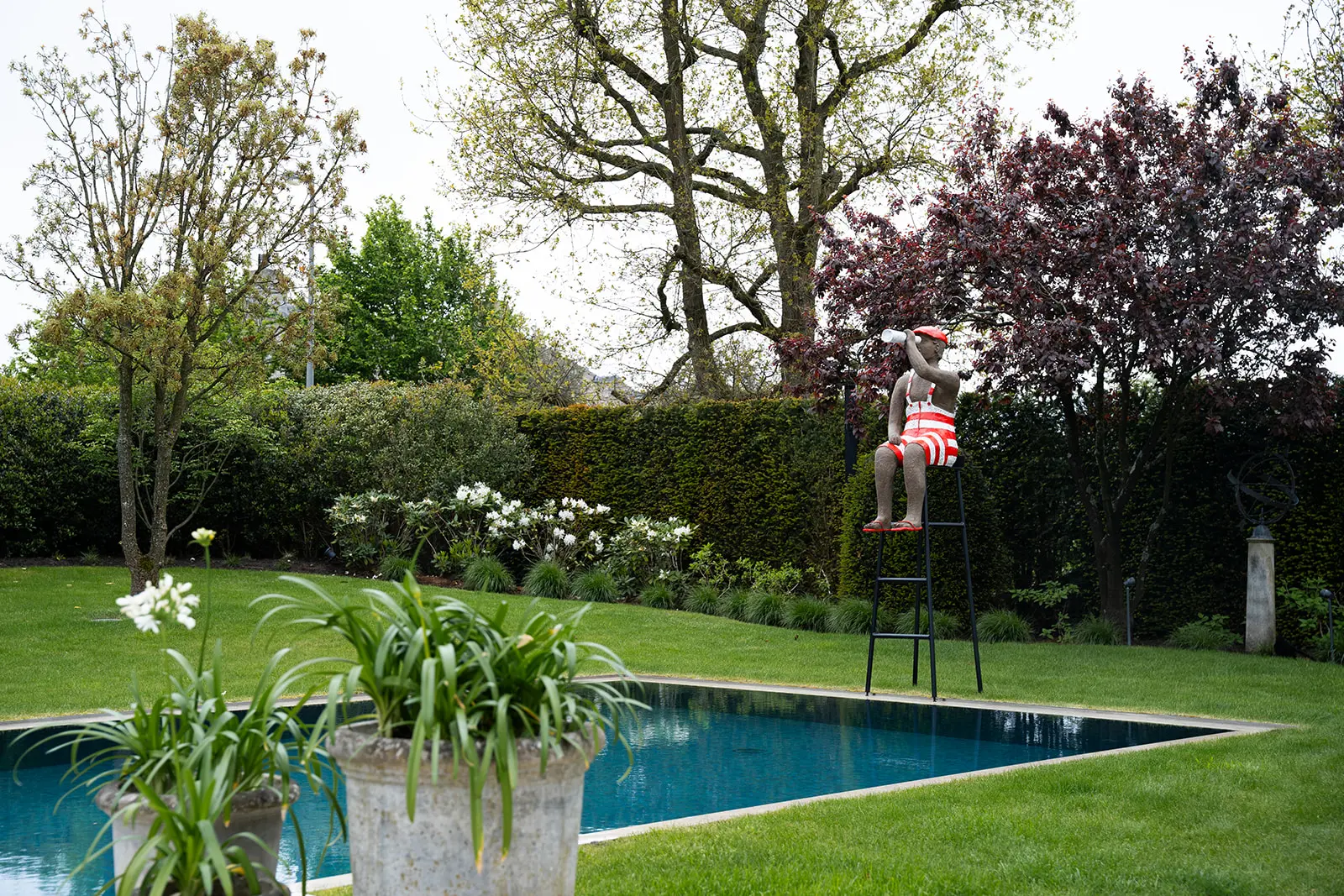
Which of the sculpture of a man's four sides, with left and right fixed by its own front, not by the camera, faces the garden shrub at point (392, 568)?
right

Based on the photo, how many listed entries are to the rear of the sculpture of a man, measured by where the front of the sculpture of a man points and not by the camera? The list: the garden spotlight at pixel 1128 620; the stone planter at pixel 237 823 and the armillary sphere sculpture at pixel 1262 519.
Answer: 2

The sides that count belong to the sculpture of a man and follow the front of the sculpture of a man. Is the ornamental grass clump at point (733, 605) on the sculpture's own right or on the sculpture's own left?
on the sculpture's own right

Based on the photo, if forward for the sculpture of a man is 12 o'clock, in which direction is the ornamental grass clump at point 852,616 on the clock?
The ornamental grass clump is roughly at 4 o'clock from the sculpture of a man.

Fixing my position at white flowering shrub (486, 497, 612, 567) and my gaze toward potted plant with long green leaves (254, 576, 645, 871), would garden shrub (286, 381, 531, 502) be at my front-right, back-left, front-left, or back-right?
back-right

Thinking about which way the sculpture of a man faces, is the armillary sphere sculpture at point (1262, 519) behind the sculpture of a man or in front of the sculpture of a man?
behind

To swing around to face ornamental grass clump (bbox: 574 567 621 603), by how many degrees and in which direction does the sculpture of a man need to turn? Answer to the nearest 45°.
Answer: approximately 90° to its right

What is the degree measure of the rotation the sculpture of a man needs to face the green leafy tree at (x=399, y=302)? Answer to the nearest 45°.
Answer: approximately 90° to its right

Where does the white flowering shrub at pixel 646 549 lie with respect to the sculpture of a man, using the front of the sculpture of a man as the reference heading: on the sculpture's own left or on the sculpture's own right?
on the sculpture's own right

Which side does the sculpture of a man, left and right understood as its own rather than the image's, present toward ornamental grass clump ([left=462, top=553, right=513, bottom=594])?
right

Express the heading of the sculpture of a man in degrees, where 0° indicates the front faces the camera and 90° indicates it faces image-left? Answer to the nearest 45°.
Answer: approximately 45°
